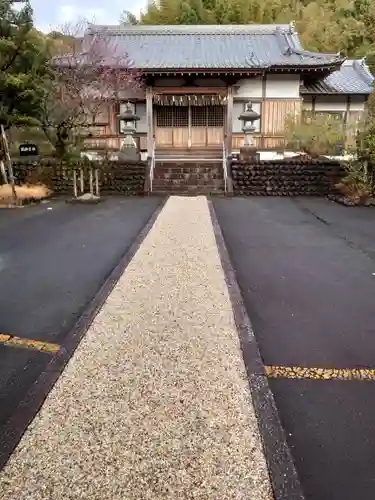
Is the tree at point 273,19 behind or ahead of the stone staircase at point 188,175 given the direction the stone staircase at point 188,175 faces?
behind

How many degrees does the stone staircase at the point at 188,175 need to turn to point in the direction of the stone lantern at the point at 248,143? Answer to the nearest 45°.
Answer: approximately 90° to its left

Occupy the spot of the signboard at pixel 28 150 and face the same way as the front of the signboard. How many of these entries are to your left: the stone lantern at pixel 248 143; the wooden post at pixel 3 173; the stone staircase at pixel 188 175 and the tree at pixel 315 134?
3

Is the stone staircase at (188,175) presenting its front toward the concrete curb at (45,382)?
yes

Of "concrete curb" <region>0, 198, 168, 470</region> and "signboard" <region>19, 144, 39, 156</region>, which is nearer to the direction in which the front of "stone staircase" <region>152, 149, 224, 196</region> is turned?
the concrete curb

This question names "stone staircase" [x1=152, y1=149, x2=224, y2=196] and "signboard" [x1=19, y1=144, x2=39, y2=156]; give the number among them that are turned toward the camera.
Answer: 2

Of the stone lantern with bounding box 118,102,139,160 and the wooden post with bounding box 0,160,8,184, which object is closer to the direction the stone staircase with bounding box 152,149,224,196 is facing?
the wooden post

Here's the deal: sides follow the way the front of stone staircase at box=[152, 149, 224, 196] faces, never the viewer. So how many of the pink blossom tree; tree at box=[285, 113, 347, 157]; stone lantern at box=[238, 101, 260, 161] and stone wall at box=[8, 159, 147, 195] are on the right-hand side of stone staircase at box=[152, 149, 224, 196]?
2

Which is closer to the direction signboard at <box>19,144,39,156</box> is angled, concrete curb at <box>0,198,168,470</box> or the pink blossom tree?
the concrete curb

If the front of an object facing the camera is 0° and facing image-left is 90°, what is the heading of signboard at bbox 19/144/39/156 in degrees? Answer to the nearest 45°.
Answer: approximately 0°

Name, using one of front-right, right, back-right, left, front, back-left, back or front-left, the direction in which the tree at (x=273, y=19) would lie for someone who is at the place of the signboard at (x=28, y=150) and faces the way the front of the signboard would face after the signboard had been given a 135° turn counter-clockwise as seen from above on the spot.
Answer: front
